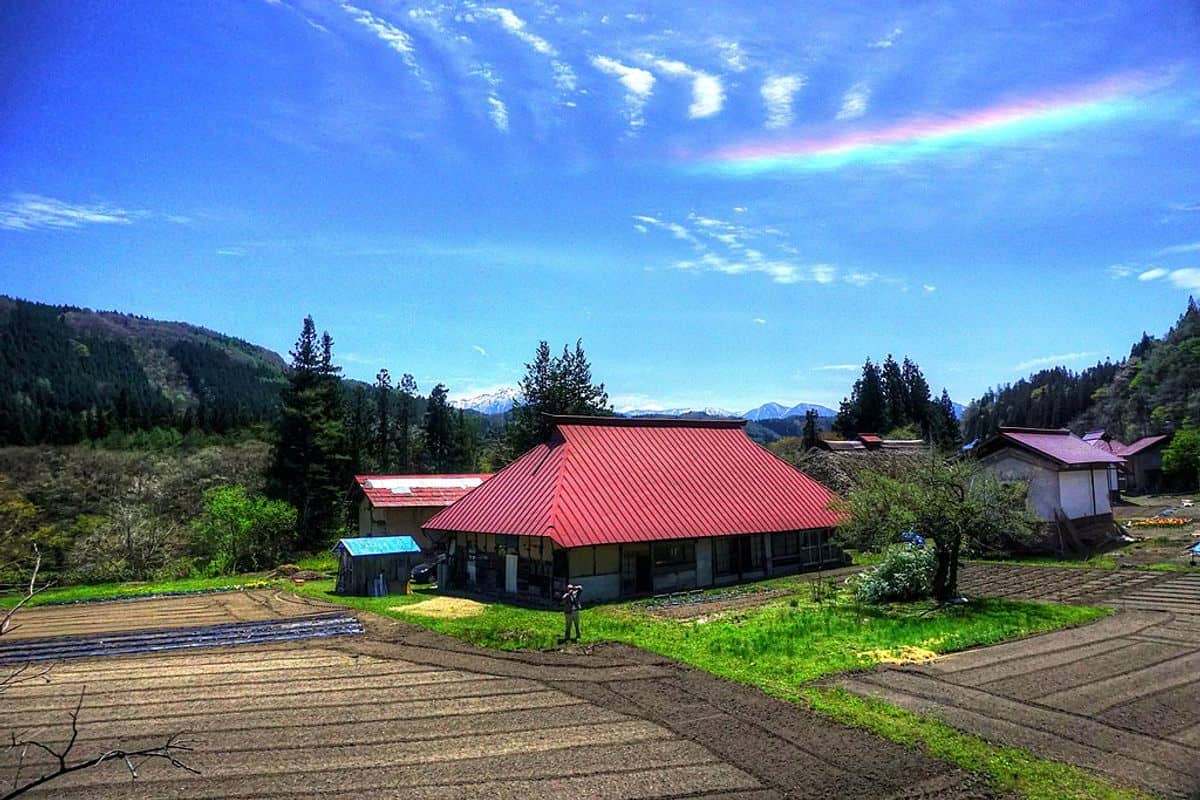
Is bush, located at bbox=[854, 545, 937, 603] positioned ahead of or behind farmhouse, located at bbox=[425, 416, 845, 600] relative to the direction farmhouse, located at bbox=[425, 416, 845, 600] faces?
ahead

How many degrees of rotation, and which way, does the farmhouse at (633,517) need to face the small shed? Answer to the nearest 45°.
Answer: approximately 135° to its right

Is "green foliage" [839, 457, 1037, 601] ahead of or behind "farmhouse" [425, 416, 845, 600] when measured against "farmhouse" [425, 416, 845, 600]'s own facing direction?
ahead

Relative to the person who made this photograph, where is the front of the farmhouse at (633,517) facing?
facing the viewer and to the right of the viewer

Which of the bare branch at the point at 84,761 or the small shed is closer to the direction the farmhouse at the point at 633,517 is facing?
the bare branch

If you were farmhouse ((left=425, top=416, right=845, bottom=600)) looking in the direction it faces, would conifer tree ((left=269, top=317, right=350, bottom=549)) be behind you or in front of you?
behind

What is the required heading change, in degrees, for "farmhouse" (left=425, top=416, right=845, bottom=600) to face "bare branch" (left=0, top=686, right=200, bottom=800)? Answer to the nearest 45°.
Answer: approximately 45° to its right

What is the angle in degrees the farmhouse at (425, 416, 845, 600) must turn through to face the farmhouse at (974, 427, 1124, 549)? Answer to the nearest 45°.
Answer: approximately 45° to its left

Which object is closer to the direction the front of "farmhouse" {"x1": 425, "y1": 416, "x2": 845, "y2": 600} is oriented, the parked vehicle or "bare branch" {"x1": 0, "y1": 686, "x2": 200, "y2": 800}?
the bare branch

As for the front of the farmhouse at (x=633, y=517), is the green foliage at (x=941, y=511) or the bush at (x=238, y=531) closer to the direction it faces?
the green foliage

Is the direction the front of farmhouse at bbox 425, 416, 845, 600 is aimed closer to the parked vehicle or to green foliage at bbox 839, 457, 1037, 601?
the green foliage
